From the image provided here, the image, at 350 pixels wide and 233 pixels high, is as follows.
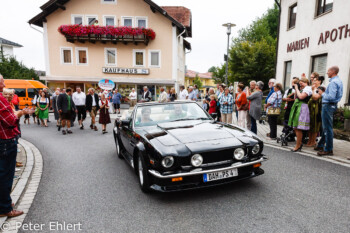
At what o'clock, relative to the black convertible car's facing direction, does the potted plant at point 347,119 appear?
The potted plant is roughly at 9 o'clock from the black convertible car.

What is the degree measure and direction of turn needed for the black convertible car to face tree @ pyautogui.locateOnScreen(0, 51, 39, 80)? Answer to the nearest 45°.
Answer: approximately 180°

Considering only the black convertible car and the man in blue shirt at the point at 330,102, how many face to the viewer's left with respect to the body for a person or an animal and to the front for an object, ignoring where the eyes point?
1

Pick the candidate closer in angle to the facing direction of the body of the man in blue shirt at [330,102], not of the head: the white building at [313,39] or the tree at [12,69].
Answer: the tree

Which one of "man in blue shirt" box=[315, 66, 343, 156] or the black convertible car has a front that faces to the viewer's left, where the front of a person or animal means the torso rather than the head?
the man in blue shirt

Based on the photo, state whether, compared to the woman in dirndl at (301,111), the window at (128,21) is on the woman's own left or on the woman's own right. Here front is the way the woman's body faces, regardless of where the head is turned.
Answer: on the woman's own right

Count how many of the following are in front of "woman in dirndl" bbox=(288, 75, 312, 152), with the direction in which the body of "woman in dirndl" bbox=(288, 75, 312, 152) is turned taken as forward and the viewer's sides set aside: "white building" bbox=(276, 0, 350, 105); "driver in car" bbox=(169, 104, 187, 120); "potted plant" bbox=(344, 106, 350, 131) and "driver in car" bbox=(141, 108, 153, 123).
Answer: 2

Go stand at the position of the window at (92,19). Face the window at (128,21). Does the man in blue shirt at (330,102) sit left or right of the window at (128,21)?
right

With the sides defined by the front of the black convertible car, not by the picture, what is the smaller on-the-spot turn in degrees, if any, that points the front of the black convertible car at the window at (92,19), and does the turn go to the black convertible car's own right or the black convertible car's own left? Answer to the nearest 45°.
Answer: approximately 180°

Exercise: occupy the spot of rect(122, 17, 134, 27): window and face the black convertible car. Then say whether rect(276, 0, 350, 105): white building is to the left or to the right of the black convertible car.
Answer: left

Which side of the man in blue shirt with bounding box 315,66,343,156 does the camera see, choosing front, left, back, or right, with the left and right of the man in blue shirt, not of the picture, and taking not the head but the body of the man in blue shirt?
left
